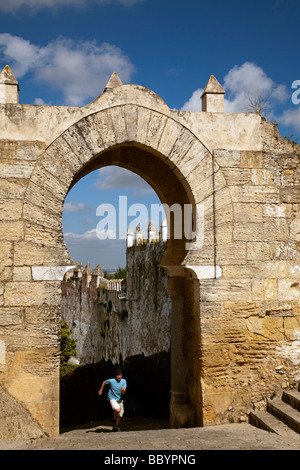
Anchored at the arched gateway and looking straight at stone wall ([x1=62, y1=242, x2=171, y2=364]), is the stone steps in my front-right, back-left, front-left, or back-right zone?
back-right

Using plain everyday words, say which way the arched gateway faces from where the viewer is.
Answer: facing the viewer

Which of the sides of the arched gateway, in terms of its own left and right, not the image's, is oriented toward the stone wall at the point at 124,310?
back

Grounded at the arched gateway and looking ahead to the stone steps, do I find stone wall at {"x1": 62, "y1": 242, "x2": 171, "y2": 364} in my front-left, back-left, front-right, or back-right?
back-left
